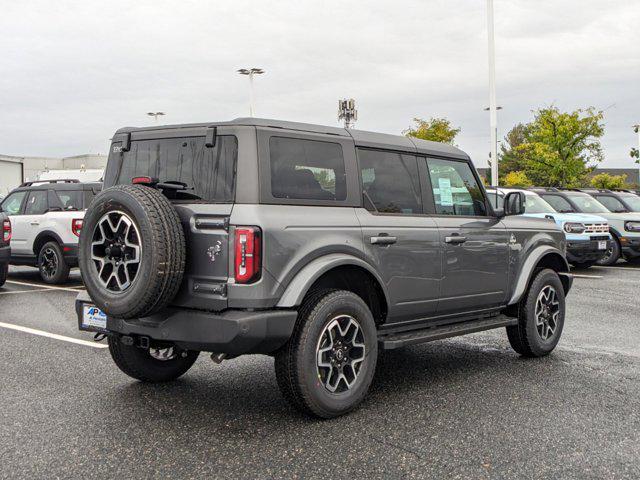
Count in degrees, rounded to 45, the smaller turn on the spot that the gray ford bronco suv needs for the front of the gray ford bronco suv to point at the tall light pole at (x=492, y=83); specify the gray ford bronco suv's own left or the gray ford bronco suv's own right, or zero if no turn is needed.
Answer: approximately 45° to the gray ford bronco suv's own left

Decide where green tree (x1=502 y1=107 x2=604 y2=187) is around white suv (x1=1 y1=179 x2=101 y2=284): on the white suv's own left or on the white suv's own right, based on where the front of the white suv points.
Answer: on the white suv's own right

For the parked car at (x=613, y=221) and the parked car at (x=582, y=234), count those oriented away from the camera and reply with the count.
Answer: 0

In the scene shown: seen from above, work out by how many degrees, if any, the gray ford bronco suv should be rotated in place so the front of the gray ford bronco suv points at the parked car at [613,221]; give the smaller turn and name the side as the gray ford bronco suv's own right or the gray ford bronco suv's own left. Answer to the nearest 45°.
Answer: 0° — it already faces it

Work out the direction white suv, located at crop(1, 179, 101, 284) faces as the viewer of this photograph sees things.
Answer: facing away from the viewer and to the left of the viewer

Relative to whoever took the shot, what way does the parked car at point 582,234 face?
facing the viewer and to the right of the viewer

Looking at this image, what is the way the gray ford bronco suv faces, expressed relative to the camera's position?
facing away from the viewer and to the right of the viewer

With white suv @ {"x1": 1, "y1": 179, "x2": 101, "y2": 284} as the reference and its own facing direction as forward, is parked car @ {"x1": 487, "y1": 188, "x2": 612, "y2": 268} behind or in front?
behind

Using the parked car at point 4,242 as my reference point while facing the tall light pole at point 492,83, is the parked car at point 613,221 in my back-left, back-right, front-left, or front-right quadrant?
front-right

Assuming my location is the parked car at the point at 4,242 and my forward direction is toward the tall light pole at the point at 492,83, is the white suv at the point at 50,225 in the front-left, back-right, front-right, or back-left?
front-left

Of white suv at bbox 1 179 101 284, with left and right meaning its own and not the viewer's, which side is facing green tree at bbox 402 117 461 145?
right

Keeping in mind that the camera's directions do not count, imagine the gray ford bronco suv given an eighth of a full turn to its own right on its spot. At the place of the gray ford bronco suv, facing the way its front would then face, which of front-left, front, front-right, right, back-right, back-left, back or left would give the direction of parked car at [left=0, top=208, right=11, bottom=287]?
back-left

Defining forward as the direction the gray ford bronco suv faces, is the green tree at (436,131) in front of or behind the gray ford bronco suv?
in front

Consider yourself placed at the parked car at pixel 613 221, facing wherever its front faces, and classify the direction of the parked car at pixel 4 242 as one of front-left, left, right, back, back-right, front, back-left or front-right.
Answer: right
